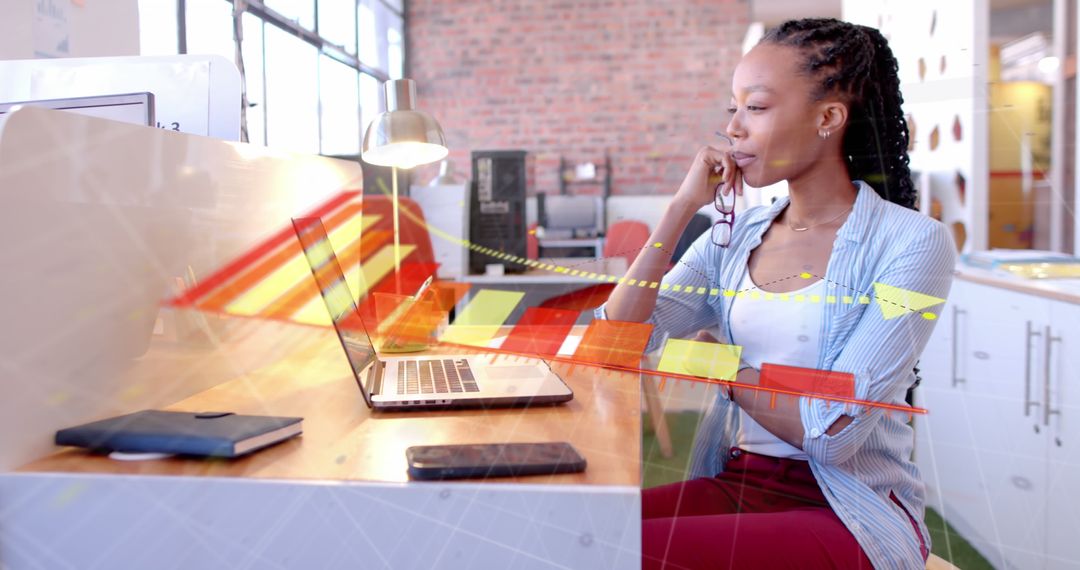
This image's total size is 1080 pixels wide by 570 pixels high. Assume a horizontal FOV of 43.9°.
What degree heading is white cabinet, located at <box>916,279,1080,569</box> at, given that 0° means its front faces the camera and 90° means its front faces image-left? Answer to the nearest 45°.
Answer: approximately 45°

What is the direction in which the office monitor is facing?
toward the camera

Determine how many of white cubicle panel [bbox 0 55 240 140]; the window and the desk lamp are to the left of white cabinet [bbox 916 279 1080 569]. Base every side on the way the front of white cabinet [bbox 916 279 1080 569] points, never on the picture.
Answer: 0

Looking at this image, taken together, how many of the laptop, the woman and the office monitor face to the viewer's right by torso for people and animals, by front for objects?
1

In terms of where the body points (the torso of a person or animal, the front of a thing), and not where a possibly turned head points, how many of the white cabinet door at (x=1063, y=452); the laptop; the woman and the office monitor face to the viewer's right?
1

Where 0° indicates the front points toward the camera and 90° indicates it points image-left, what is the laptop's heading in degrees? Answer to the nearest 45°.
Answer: approximately 270°
